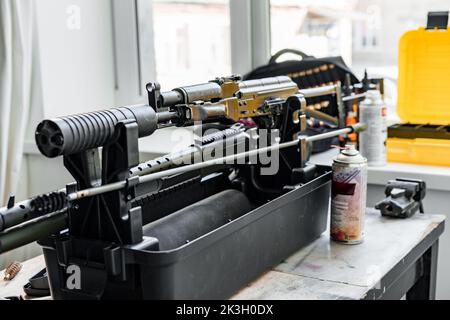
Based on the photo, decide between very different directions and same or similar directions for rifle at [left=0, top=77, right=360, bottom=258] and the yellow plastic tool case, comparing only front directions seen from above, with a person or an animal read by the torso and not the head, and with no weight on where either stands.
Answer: same or similar directions

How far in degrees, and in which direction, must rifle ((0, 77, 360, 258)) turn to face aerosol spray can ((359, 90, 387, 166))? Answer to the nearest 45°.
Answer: approximately 180°

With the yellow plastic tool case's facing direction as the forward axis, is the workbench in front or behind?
in front

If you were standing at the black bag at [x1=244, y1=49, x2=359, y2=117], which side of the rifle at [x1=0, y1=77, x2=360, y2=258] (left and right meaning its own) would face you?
back

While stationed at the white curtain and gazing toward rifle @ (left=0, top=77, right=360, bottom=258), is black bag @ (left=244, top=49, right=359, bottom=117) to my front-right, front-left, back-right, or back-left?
front-left

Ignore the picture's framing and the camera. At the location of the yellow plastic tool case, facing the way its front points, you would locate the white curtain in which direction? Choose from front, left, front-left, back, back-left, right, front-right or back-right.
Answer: right

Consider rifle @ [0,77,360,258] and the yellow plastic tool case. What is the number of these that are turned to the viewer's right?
0

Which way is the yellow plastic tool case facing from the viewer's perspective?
toward the camera

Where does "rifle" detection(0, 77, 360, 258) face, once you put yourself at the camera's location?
facing the viewer and to the left of the viewer

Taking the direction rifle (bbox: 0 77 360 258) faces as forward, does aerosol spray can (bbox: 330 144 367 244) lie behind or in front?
behind

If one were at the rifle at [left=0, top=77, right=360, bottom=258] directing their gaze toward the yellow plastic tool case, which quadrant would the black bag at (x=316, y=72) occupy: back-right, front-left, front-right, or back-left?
front-left
